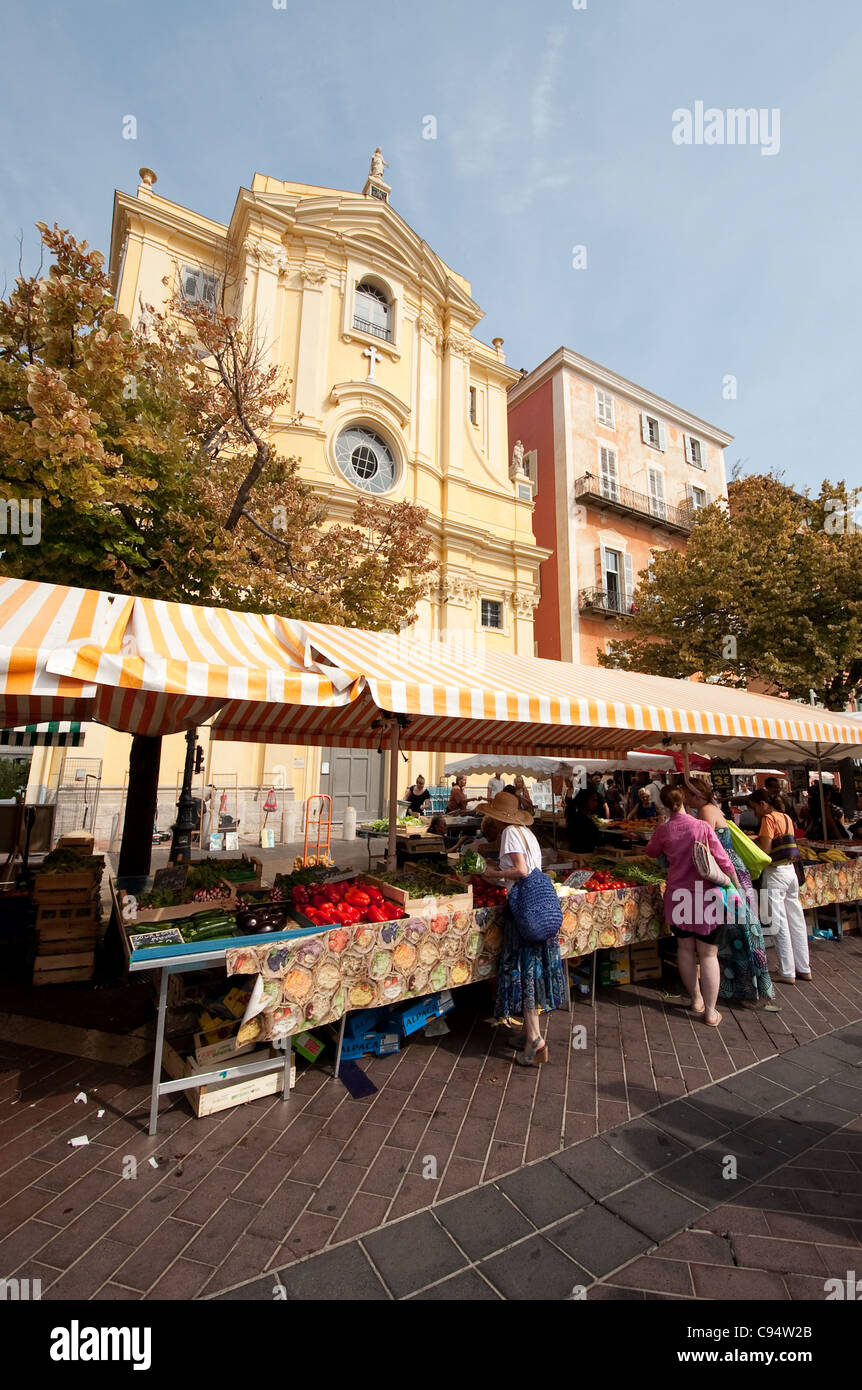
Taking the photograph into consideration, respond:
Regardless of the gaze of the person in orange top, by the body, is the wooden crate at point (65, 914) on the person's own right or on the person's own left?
on the person's own left

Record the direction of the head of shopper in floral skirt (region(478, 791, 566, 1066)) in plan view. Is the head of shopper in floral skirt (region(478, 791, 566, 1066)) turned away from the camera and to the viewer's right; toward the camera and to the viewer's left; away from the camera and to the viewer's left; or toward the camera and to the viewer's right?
away from the camera and to the viewer's left

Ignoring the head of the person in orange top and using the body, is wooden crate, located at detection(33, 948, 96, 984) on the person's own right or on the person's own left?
on the person's own left

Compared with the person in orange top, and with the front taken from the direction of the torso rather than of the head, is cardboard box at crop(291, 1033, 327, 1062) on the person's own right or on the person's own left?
on the person's own left

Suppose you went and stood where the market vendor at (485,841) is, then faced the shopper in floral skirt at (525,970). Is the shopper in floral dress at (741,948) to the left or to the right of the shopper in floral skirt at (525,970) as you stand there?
left

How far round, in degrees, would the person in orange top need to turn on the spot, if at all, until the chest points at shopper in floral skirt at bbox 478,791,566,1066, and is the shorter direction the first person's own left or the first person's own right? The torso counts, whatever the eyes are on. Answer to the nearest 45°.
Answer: approximately 90° to the first person's own left

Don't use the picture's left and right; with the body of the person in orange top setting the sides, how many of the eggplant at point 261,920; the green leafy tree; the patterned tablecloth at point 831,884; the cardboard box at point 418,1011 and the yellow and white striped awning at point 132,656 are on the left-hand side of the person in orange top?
3
